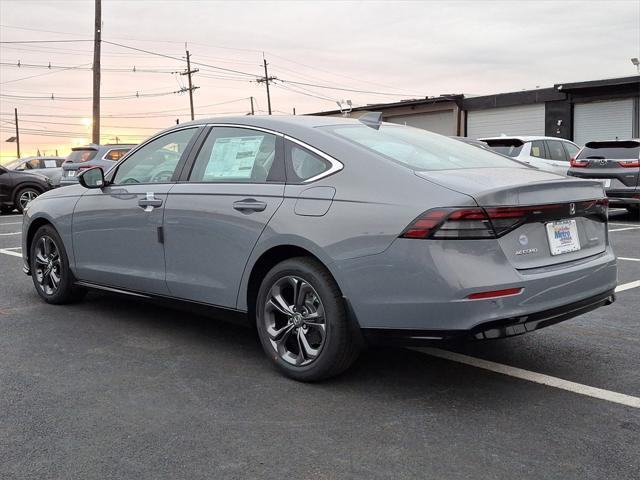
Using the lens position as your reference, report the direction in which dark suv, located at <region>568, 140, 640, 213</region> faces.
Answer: facing away from the viewer

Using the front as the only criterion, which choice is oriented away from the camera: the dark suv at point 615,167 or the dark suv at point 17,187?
the dark suv at point 615,167

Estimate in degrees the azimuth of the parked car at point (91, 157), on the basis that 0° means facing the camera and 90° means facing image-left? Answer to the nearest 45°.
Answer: approximately 225°

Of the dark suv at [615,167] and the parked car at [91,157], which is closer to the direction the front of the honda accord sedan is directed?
the parked car

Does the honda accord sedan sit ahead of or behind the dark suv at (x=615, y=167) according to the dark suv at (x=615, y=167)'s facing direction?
behind

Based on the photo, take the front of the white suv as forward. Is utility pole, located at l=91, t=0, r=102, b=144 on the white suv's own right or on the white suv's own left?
on the white suv's own left

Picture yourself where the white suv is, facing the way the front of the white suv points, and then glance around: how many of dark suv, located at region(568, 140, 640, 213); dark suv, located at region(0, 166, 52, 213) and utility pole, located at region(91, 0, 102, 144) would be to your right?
1

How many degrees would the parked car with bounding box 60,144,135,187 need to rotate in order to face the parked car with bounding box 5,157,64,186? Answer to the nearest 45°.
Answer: approximately 45° to its left

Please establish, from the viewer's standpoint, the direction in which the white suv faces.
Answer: facing away from the viewer and to the right of the viewer

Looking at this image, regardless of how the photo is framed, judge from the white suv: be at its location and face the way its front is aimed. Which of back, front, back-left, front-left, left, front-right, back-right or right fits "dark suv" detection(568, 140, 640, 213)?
right
